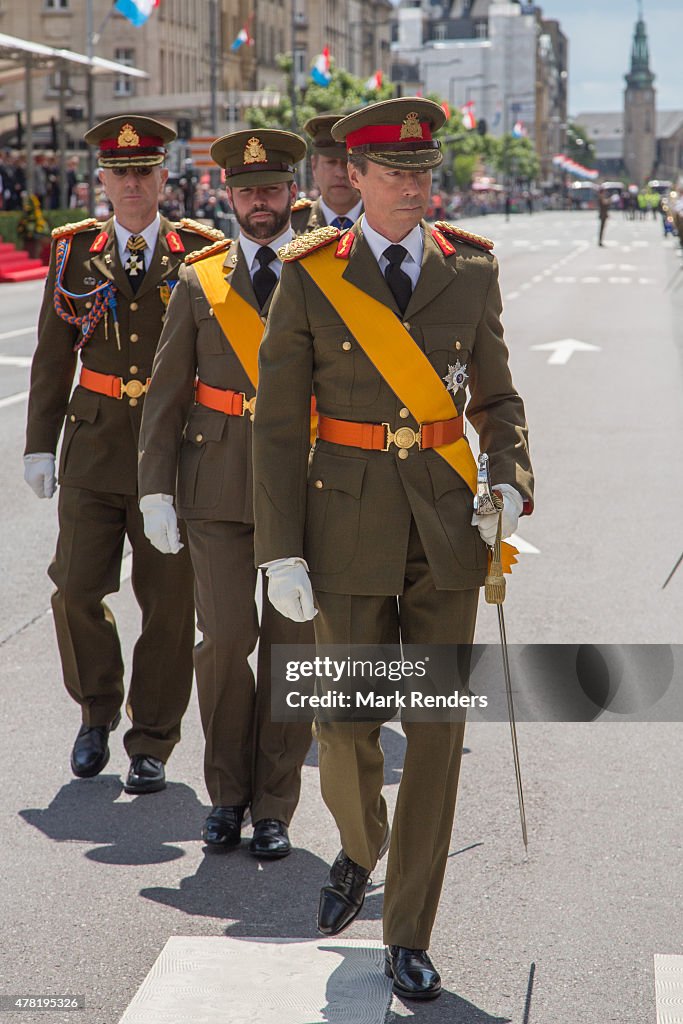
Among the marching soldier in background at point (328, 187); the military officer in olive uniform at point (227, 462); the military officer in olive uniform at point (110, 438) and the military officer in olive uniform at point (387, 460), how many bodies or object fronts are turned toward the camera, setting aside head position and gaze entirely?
4

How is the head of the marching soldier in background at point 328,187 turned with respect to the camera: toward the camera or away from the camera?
toward the camera

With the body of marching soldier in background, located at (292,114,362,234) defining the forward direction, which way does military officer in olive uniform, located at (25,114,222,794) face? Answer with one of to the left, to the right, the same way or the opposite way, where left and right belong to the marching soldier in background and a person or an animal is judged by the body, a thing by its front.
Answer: the same way

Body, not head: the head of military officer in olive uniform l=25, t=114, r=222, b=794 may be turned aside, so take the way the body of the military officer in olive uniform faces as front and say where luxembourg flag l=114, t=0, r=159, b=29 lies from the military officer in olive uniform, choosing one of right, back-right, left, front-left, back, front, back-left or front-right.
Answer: back

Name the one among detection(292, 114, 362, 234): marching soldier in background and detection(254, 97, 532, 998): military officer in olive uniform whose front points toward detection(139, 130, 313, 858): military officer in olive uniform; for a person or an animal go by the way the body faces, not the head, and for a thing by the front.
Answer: the marching soldier in background

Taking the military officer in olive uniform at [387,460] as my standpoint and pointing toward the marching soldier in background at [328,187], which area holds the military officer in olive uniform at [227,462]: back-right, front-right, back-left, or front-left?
front-left

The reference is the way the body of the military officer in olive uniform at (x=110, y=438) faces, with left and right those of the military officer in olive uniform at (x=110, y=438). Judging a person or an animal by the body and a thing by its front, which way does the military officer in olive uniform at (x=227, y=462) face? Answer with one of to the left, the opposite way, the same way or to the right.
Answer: the same way

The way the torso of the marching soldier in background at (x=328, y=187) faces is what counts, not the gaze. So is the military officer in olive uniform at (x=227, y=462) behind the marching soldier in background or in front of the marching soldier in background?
in front

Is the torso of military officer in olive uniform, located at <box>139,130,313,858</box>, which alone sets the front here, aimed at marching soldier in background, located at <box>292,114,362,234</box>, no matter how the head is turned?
no

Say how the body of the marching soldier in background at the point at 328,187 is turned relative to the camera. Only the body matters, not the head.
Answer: toward the camera

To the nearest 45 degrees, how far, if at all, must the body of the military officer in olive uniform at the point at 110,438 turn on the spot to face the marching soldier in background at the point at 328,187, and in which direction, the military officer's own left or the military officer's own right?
approximately 135° to the military officer's own left

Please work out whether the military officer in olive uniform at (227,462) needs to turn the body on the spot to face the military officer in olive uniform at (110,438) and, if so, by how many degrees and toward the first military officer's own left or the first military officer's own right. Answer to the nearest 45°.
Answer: approximately 135° to the first military officer's own right

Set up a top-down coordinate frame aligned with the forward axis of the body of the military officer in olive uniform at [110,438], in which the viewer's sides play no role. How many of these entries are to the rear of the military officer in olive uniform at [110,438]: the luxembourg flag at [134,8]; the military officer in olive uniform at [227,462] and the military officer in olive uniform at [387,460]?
1

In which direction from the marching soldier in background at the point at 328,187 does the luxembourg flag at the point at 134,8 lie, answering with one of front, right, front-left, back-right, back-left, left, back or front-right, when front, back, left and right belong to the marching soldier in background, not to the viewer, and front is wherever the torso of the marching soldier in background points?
back

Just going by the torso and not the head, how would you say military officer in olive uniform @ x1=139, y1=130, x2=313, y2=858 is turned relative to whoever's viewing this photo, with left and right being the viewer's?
facing the viewer

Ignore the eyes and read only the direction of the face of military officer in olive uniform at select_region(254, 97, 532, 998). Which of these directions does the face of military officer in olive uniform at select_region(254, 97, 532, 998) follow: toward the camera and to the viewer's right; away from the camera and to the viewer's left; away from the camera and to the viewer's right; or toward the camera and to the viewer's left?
toward the camera and to the viewer's right

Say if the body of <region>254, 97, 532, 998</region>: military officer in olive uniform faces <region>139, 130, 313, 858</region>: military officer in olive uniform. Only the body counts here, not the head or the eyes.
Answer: no

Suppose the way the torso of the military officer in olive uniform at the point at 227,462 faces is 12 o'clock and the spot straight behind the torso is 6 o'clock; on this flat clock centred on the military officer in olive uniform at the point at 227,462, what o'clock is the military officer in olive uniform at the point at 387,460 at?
the military officer in olive uniform at the point at 387,460 is roughly at 11 o'clock from the military officer in olive uniform at the point at 227,462.

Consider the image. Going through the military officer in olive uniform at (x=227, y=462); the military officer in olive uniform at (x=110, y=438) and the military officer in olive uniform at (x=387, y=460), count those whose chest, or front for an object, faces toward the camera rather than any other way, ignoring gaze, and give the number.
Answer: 3

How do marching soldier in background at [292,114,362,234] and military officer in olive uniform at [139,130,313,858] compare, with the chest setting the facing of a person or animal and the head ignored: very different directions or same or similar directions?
same or similar directions

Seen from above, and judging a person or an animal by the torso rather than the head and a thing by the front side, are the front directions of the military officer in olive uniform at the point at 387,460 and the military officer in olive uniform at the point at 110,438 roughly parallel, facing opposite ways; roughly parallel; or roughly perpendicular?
roughly parallel
